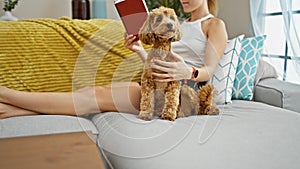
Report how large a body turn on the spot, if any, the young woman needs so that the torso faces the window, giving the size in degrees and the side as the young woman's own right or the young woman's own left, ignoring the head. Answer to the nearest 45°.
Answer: approximately 180°

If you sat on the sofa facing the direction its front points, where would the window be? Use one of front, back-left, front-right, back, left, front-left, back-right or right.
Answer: back-left

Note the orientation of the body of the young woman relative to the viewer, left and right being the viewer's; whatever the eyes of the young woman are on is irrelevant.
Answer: facing the viewer and to the left of the viewer

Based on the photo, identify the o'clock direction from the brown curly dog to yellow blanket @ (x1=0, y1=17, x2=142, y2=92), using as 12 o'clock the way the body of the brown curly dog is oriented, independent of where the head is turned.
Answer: The yellow blanket is roughly at 3 o'clock from the brown curly dog.

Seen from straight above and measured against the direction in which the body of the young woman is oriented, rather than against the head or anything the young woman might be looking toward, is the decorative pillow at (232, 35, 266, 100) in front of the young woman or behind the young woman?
behind

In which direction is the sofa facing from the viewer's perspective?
toward the camera
